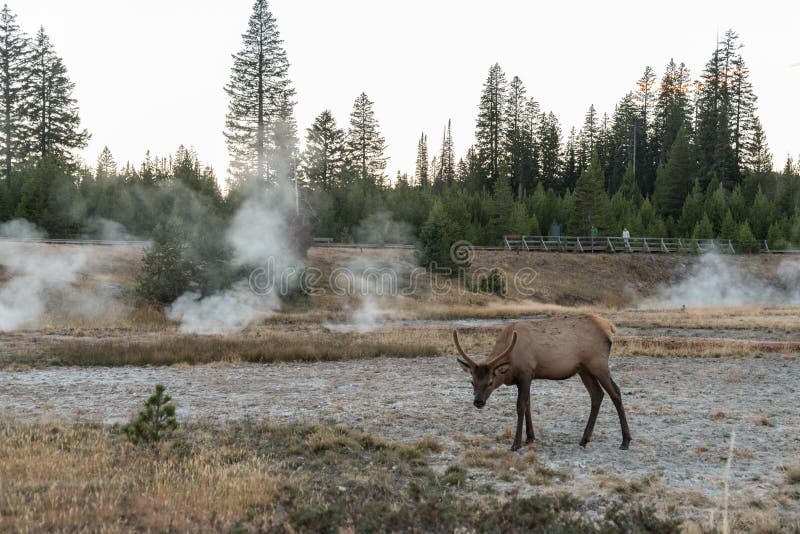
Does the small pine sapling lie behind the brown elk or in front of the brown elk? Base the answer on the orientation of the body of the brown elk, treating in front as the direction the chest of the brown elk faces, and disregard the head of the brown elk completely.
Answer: in front

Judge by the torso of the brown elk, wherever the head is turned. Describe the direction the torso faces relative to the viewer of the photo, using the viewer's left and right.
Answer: facing to the left of the viewer
